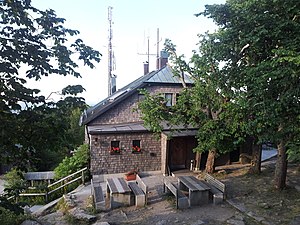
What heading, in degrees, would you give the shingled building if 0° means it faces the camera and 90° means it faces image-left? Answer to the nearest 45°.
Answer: approximately 0°

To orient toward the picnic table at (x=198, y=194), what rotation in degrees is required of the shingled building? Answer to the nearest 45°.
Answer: approximately 45° to its left

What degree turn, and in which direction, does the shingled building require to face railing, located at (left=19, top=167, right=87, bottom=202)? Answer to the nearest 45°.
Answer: approximately 45° to its right

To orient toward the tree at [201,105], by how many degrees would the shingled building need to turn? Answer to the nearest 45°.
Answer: approximately 45° to its left
